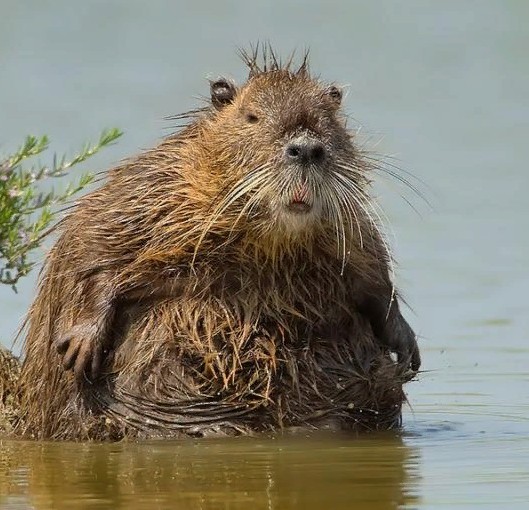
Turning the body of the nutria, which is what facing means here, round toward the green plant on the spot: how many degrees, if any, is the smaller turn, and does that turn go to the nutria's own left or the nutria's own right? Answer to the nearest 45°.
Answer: approximately 135° to the nutria's own right

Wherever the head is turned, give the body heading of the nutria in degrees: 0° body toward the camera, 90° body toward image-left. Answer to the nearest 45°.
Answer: approximately 315°
